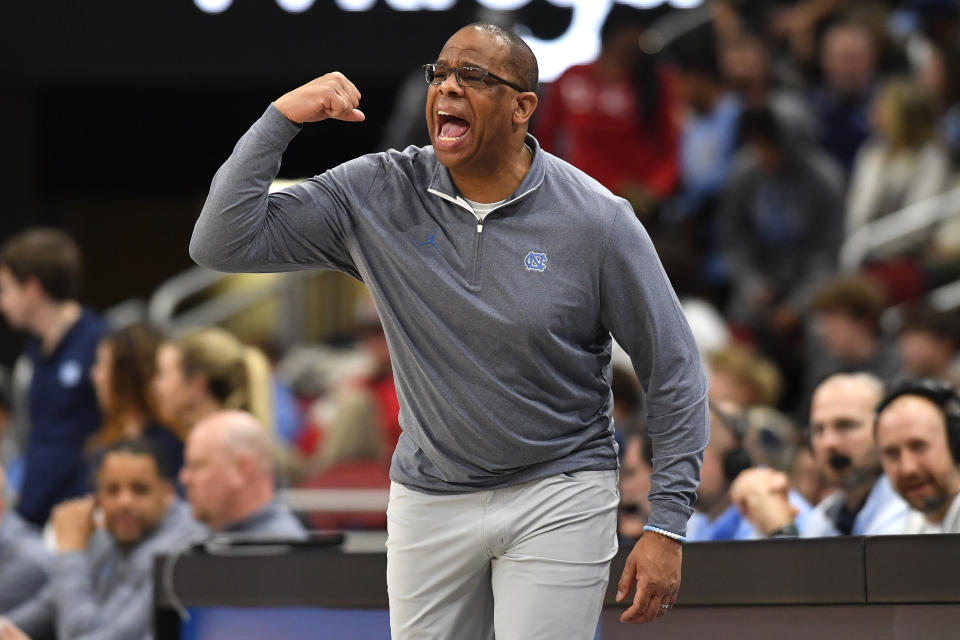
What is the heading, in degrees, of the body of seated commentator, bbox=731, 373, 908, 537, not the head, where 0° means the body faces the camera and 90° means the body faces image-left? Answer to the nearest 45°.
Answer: approximately 45°

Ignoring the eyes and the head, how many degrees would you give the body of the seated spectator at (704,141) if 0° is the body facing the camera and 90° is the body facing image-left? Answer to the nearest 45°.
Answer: approximately 45°

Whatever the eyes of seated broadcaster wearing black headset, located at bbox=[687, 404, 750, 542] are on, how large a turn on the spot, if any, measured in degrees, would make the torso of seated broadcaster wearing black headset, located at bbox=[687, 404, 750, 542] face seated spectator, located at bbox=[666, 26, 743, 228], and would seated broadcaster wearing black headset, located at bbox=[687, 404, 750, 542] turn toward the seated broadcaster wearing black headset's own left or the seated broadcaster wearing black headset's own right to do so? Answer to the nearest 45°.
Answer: approximately 135° to the seated broadcaster wearing black headset's own right

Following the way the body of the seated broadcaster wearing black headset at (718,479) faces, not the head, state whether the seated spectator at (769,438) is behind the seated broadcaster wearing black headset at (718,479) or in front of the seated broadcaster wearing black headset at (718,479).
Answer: behind

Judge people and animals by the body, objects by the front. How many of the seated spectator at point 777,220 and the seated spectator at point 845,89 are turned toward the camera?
2
